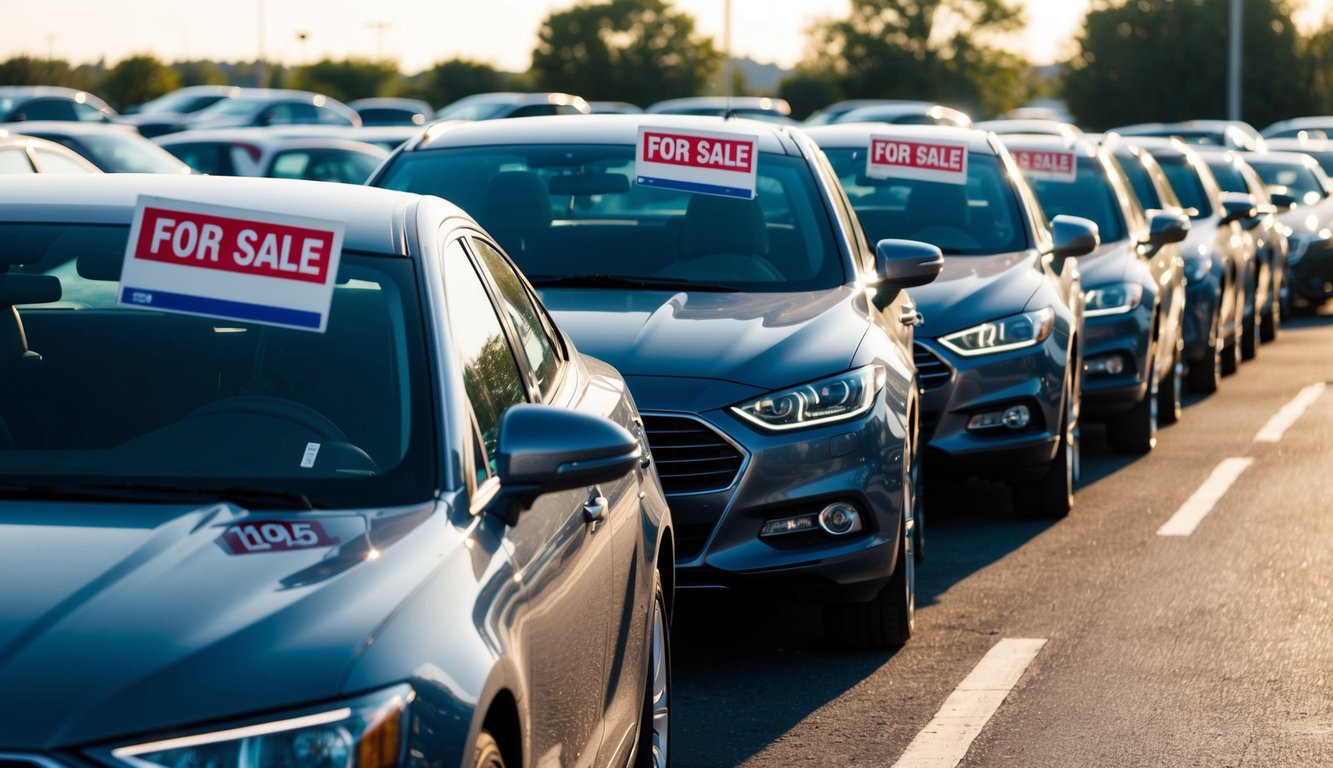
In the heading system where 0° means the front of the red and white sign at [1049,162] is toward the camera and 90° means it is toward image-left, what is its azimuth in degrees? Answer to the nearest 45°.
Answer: approximately 0°

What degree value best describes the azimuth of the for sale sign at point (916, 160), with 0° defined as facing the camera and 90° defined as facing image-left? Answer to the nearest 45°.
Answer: approximately 0°

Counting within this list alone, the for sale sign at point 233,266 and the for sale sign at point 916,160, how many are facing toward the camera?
2

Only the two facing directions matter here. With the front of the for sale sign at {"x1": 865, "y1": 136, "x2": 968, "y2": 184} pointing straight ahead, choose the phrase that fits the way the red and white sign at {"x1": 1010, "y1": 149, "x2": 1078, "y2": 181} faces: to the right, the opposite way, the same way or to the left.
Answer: the same way

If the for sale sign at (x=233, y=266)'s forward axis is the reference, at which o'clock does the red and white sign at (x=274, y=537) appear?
The red and white sign is roughly at 12 o'clock from the for sale sign.

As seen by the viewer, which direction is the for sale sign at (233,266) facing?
toward the camera

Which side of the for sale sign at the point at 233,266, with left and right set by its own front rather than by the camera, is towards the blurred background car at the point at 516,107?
back

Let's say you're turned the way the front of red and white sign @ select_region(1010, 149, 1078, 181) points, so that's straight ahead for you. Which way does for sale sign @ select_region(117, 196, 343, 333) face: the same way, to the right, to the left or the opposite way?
the same way

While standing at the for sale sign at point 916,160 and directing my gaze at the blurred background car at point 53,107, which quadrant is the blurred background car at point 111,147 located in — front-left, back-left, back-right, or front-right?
front-left

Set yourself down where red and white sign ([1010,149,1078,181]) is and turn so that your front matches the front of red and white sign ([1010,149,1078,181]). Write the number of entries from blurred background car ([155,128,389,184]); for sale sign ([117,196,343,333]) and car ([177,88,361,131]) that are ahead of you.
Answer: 1

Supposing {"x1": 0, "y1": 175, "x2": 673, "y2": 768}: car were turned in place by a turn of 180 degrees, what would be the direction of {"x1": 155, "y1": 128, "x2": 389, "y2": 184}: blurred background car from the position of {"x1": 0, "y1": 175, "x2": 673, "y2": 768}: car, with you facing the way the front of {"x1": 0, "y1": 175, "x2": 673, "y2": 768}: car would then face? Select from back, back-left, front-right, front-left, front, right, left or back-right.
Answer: front-left

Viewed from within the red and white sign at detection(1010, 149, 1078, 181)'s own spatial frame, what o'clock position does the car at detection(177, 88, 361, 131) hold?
The car is roughly at 5 o'clock from the red and white sign.

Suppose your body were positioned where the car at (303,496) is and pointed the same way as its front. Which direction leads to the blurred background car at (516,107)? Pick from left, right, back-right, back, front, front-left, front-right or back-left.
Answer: back-right

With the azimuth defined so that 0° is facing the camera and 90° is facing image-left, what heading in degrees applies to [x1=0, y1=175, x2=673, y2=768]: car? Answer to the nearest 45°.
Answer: approximately 45°

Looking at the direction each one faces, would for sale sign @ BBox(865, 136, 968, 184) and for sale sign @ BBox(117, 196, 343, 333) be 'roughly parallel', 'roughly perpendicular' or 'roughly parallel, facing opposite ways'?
roughly parallel

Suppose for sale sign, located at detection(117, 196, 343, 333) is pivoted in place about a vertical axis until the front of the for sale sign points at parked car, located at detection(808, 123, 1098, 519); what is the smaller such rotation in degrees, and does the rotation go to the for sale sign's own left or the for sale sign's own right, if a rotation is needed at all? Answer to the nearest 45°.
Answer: approximately 135° to the for sale sign's own left

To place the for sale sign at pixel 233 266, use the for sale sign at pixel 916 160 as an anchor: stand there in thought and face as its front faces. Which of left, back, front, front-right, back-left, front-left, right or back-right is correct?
front

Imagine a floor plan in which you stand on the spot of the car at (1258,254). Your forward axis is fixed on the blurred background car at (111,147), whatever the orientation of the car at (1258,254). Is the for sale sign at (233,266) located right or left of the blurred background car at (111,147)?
left

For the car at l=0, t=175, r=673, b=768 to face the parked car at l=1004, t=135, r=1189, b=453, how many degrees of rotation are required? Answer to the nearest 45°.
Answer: approximately 180°
